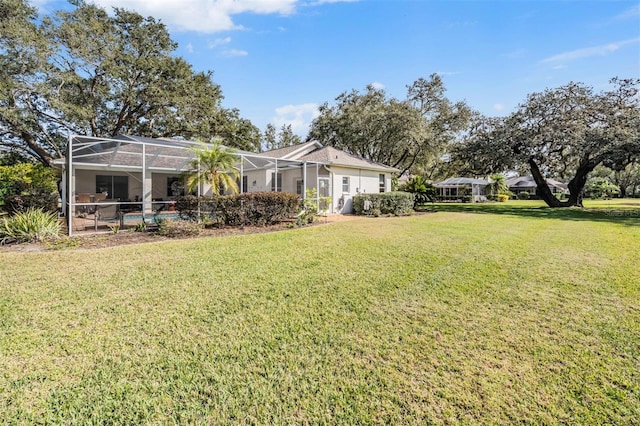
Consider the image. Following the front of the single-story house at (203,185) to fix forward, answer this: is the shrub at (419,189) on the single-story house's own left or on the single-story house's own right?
on the single-story house's own right

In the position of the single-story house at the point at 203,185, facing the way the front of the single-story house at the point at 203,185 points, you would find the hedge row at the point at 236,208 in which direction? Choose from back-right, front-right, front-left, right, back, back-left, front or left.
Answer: back

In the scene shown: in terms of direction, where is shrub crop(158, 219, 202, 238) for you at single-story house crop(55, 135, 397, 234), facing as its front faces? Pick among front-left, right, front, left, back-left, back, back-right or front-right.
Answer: back

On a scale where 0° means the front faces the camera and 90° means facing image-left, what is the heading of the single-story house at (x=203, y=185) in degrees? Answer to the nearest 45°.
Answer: approximately 180°
